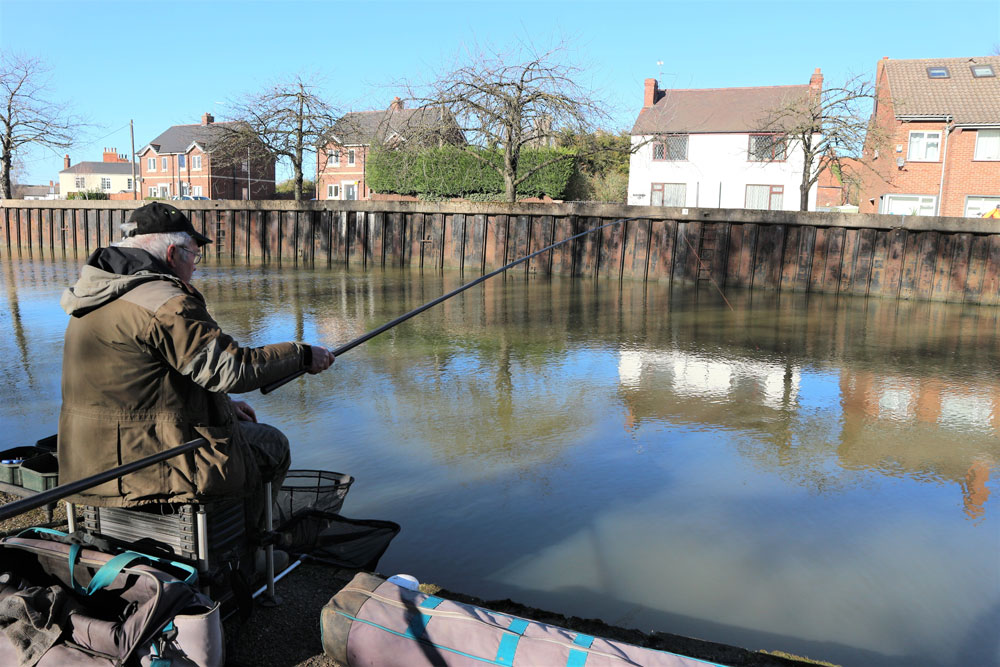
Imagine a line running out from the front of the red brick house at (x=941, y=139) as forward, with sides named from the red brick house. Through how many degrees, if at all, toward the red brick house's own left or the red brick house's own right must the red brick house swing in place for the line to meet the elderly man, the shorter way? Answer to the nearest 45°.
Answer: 0° — it already faces them

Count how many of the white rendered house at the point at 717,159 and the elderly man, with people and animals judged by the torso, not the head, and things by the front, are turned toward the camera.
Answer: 1

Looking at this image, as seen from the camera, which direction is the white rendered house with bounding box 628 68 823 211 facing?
toward the camera

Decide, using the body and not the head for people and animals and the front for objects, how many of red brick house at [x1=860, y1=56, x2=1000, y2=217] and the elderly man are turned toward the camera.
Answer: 1

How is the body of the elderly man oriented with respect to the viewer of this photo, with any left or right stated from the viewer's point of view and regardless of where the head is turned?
facing away from the viewer and to the right of the viewer

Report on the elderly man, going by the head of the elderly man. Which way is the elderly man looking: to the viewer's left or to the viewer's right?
to the viewer's right

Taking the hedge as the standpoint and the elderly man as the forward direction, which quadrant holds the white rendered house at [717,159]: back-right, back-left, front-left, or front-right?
back-left

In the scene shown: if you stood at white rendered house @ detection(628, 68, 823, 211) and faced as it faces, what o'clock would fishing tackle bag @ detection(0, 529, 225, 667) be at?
The fishing tackle bag is roughly at 12 o'clock from the white rendered house.

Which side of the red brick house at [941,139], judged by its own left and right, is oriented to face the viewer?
front

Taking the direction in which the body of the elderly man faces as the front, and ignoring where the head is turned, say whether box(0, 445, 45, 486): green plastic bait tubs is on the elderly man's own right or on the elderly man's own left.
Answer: on the elderly man's own left

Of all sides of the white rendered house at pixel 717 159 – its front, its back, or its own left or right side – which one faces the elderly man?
front

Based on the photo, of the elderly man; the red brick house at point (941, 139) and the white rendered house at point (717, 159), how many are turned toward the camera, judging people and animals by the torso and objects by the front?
2

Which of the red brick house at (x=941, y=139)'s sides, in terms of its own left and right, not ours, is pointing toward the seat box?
front

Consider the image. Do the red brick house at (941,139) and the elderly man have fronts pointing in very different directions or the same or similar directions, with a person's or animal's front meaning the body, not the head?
very different directions
